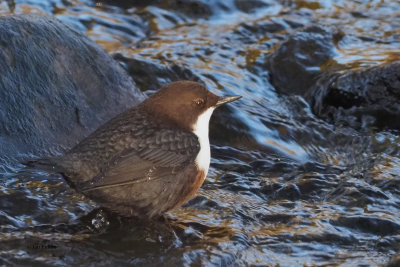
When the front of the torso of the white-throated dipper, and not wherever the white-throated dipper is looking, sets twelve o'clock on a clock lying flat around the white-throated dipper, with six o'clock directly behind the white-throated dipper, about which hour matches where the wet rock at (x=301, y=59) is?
The wet rock is roughly at 10 o'clock from the white-throated dipper.

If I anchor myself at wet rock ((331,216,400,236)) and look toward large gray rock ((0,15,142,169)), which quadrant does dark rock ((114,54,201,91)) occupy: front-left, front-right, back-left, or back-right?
front-right

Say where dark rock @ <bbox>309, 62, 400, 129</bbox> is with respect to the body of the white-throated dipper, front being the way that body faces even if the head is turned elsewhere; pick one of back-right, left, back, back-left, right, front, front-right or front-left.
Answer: front-left

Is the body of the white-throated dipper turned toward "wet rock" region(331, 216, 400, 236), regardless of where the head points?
yes

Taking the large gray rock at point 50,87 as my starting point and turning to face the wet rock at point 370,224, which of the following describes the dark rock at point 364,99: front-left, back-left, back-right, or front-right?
front-left

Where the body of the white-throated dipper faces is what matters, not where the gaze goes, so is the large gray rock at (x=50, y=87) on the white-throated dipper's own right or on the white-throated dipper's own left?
on the white-throated dipper's own left

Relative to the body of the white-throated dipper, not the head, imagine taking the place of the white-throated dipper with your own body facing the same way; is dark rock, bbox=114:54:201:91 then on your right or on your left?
on your left

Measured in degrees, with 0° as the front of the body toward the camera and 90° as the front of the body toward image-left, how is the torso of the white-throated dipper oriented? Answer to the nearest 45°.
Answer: approximately 270°

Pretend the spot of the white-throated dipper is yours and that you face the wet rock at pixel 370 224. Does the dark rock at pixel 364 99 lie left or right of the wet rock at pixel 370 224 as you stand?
left
